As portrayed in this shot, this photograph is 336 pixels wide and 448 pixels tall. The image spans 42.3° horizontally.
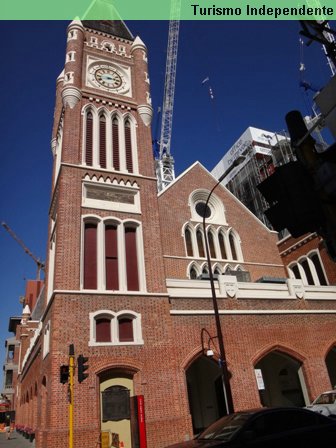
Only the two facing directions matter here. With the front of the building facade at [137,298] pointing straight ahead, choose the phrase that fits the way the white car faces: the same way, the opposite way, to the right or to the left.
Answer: to the right

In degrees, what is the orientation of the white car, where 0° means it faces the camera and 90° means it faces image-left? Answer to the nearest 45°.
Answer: approximately 90°

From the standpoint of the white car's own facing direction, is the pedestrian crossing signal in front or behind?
in front

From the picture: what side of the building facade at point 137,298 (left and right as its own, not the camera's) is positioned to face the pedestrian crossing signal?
front

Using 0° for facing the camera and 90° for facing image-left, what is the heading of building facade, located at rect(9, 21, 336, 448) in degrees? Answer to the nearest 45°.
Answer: approximately 0°
